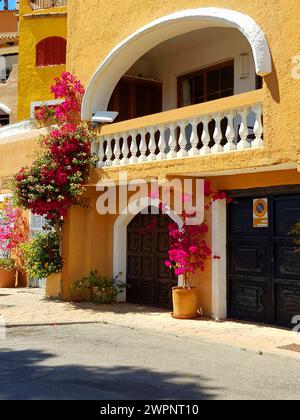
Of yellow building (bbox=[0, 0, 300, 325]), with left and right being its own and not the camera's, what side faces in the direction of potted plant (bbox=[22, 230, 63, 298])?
right

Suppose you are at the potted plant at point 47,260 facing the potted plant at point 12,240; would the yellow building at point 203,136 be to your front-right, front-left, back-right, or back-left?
back-right

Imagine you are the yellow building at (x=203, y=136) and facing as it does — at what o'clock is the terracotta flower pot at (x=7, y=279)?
The terracotta flower pot is roughly at 3 o'clock from the yellow building.

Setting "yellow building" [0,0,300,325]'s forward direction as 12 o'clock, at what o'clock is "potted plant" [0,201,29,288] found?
The potted plant is roughly at 3 o'clock from the yellow building.

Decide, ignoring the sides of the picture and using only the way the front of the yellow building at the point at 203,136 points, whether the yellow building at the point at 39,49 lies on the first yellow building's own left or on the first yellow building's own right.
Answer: on the first yellow building's own right

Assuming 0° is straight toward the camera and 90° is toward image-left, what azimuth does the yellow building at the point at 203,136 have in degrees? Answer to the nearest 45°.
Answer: approximately 45°

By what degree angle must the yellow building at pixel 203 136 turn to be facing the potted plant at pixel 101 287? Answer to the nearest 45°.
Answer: approximately 90° to its right
